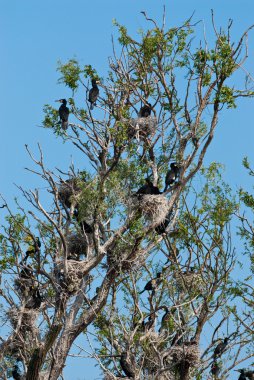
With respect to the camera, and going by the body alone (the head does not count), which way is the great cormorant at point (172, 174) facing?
to the viewer's right
